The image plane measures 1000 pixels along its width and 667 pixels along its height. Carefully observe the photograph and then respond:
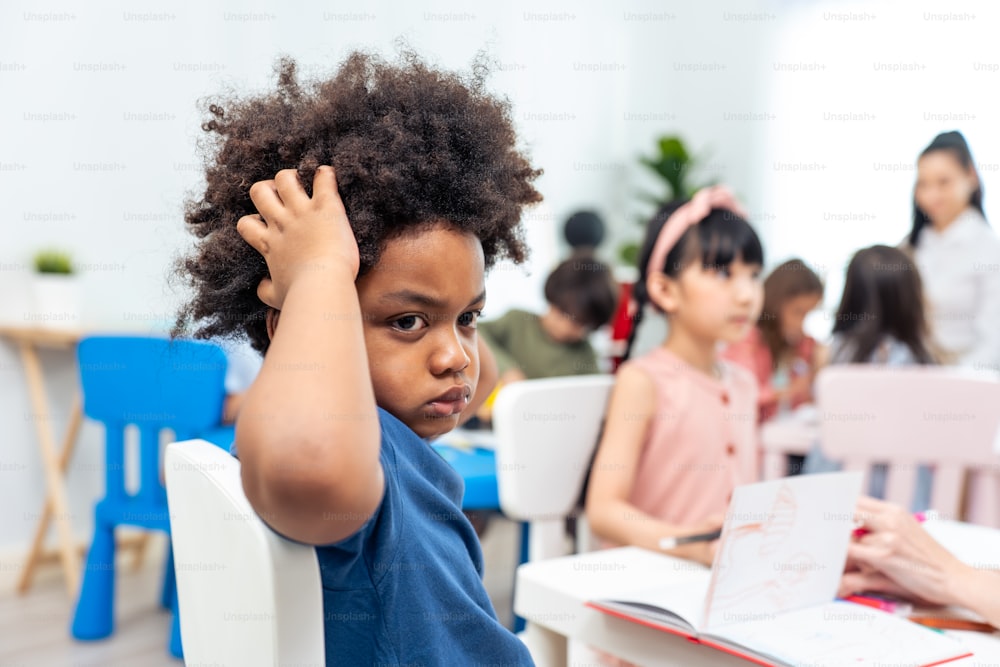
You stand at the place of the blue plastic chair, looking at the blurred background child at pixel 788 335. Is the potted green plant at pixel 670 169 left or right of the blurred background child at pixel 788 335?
left

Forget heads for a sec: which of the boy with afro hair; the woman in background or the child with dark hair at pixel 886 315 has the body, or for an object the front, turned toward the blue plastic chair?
the woman in background

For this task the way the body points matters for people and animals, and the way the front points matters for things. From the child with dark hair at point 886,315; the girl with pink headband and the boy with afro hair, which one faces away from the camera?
the child with dark hair

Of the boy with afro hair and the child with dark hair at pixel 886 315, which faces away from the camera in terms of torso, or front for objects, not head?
the child with dark hair

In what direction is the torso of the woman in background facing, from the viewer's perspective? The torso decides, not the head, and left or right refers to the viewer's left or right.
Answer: facing the viewer and to the left of the viewer

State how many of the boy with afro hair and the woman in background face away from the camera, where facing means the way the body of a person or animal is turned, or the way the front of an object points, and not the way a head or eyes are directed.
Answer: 0

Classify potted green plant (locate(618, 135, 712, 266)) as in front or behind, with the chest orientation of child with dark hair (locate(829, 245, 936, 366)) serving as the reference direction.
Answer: in front

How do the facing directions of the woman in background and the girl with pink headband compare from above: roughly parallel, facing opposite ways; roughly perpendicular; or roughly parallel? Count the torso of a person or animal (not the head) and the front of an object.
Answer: roughly perpendicular

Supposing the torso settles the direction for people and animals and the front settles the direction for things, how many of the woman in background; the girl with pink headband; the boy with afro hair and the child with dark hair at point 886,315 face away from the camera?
1

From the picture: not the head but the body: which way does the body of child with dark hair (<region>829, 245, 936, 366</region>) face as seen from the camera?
away from the camera

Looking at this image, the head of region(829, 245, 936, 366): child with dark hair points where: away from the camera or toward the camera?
away from the camera

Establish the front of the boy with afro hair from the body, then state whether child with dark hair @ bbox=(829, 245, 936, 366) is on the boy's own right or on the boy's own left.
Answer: on the boy's own left

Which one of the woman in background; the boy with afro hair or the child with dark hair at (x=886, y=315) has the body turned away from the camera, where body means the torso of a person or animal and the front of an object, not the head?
the child with dark hair
